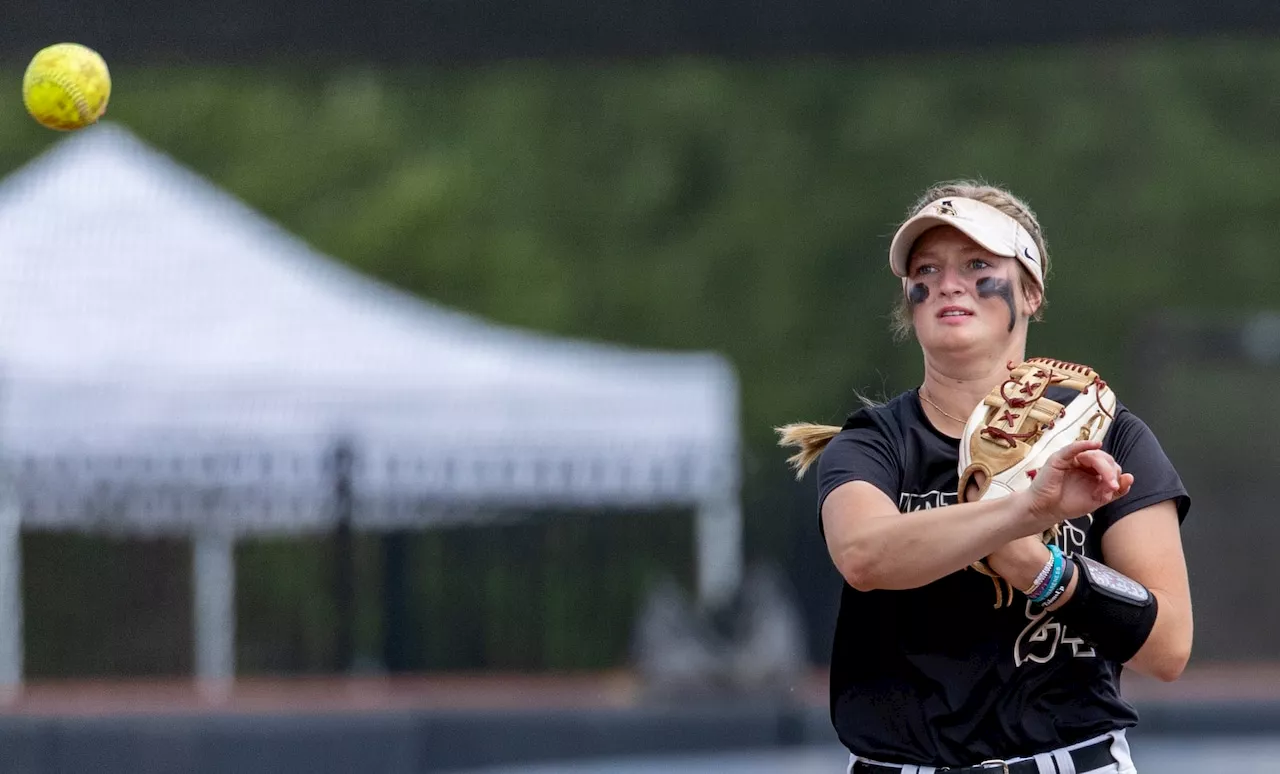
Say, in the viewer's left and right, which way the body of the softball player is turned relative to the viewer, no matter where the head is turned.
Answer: facing the viewer

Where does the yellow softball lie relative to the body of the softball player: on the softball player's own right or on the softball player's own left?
on the softball player's own right

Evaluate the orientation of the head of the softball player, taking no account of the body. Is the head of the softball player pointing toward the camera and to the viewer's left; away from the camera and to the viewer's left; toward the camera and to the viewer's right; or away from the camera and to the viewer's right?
toward the camera and to the viewer's left

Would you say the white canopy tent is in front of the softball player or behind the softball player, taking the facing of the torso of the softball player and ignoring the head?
behind
